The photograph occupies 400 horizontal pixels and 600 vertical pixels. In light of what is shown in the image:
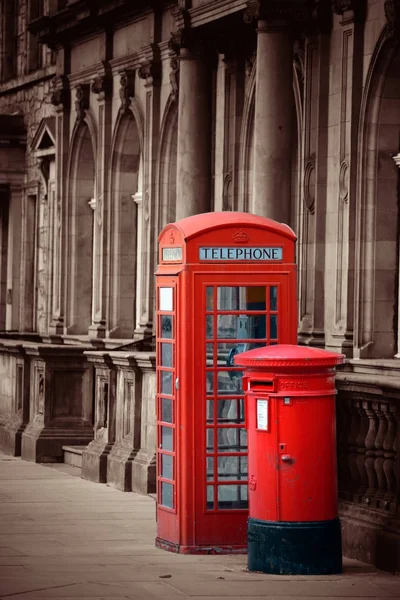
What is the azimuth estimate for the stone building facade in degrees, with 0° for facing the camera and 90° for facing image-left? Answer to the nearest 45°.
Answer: approximately 45°

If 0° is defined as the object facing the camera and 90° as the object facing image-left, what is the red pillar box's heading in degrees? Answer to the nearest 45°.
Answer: approximately 45°

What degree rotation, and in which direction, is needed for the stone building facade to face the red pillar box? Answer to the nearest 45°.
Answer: approximately 45° to its left
